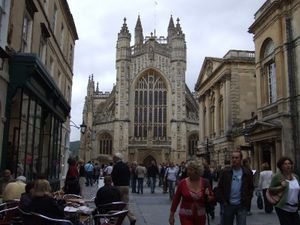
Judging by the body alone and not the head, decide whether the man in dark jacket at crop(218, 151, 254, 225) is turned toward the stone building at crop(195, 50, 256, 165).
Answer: no

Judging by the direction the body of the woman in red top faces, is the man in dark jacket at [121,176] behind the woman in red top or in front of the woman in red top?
behind

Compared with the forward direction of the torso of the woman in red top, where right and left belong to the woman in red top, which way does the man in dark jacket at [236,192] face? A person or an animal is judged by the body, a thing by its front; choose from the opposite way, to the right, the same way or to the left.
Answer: the same way

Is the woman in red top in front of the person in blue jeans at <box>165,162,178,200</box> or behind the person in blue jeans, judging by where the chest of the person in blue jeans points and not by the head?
in front

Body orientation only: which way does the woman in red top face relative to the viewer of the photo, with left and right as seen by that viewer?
facing the viewer

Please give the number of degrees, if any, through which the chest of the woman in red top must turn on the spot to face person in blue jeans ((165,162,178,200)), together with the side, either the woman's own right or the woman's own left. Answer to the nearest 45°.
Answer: approximately 180°

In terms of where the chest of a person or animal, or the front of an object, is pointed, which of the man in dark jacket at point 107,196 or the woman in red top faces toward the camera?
the woman in red top

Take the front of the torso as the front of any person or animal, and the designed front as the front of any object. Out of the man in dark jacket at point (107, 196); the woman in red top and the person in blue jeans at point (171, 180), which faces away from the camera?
the man in dark jacket

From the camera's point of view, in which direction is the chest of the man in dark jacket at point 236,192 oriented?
toward the camera

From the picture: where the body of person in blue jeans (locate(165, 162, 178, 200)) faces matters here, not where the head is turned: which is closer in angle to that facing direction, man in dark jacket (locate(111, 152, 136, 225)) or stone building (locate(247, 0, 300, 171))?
the man in dark jacket

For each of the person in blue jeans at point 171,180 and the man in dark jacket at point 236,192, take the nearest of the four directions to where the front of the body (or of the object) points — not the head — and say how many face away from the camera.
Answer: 0

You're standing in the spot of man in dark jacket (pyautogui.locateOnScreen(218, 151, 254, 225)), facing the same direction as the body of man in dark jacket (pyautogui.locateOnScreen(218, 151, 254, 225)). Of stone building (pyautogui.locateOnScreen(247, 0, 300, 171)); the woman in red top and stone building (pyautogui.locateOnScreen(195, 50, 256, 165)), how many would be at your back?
2

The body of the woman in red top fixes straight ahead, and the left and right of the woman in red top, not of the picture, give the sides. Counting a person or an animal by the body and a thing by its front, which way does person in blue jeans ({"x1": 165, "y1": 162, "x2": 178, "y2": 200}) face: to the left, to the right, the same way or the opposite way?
the same way

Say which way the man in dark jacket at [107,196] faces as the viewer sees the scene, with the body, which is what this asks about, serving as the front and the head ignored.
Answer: away from the camera

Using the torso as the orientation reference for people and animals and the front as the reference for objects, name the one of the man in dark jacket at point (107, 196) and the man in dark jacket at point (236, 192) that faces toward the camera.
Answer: the man in dark jacket at point (236, 192)

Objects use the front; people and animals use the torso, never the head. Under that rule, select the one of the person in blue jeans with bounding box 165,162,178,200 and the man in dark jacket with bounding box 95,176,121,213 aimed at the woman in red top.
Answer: the person in blue jeans
